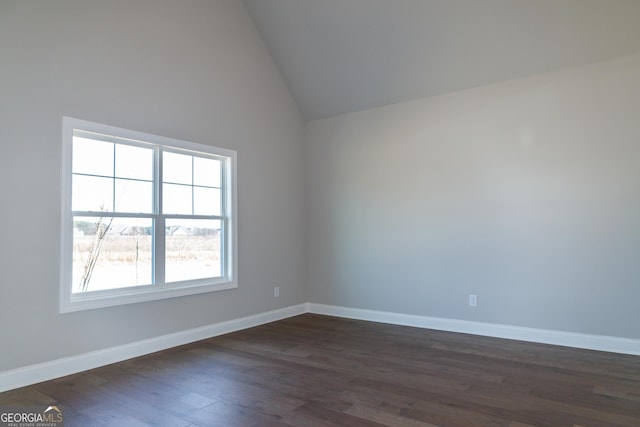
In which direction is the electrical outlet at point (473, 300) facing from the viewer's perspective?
toward the camera

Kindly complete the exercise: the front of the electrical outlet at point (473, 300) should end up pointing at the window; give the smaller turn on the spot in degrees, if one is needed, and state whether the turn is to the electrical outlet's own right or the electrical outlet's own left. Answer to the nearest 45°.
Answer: approximately 45° to the electrical outlet's own right
